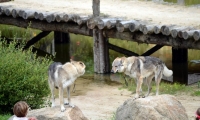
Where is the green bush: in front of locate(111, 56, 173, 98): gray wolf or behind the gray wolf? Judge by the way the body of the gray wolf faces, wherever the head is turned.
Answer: in front

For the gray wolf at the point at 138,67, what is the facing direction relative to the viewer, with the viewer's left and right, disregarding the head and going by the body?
facing to the left of the viewer

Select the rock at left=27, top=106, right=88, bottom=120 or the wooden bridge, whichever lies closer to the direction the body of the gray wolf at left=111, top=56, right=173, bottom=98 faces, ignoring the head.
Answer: the rock

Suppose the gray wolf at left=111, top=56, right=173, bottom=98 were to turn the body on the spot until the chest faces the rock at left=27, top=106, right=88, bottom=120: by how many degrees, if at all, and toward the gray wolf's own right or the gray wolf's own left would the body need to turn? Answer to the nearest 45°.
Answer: approximately 45° to the gray wolf's own left

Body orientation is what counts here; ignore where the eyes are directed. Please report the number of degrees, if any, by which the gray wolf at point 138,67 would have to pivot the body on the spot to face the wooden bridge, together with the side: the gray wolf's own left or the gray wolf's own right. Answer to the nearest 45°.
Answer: approximately 90° to the gray wolf's own right
